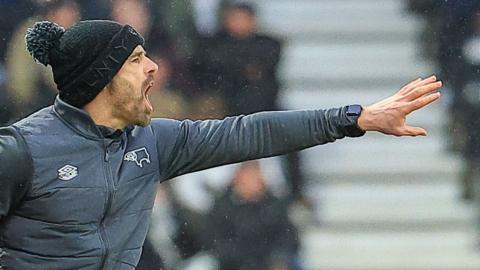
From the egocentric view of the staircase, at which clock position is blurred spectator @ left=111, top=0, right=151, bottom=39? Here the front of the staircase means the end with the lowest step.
The blurred spectator is roughly at 3 o'clock from the staircase.

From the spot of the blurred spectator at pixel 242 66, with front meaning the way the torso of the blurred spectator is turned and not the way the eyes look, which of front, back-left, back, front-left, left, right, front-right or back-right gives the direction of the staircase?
left

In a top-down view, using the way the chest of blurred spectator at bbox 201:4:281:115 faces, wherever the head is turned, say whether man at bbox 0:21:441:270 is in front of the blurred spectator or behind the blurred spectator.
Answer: in front

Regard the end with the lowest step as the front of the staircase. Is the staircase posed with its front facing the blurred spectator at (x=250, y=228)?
no

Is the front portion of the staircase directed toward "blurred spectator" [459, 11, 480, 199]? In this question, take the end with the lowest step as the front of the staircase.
no

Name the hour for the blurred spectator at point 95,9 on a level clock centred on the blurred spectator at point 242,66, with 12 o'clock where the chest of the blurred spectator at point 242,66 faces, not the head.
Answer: the blurred spectator at point 95,9 is roughly at 3 o'clock from the blurred spectator at point 242,66.

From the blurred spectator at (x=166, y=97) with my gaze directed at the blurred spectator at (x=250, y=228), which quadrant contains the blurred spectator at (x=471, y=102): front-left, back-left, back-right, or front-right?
front-left

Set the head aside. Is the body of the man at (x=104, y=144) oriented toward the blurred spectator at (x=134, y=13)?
no

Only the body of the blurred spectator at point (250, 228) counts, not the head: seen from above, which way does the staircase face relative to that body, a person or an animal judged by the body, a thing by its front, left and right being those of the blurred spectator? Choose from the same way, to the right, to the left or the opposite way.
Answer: the same way

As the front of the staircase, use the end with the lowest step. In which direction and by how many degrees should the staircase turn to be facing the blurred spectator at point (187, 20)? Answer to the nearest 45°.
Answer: approximately 90° to its right

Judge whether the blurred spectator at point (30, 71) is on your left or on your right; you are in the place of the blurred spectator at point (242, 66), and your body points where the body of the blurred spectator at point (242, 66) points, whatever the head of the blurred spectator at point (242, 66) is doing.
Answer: on your right

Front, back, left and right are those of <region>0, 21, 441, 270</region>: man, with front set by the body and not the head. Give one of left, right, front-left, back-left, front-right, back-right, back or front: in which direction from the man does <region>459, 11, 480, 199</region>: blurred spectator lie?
left

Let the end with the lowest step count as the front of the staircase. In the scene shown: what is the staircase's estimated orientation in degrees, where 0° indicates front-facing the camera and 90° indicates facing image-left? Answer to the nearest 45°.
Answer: approximately 0°

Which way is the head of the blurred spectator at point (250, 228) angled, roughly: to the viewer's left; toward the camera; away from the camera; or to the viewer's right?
toward the camera

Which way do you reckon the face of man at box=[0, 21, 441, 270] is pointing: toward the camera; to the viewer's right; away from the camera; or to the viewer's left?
to the viewer's right

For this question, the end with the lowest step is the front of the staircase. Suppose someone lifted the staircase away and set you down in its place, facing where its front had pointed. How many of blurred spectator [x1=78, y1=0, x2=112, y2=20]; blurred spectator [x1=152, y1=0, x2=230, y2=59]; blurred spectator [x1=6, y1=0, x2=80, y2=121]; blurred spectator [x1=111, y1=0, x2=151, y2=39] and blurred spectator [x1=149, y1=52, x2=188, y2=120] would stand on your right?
5

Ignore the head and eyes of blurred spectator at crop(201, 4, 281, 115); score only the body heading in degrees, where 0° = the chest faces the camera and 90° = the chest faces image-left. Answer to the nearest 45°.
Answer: approximately 0°

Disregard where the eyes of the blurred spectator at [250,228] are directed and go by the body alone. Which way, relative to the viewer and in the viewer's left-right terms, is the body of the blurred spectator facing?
facing the viewer
